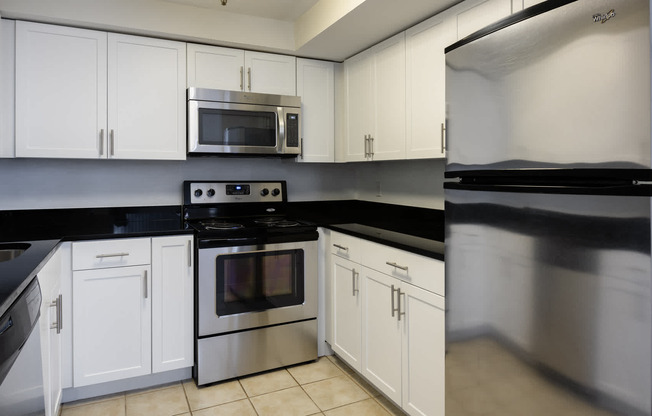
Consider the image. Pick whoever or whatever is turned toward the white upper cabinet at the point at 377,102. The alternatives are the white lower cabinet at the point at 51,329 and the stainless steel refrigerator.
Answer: the white lower cabinet

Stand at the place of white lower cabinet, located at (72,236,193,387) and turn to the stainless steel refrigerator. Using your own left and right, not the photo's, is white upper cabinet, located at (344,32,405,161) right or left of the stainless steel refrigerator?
left

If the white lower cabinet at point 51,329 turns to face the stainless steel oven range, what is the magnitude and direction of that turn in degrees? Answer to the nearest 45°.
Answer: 0° — it already faces it

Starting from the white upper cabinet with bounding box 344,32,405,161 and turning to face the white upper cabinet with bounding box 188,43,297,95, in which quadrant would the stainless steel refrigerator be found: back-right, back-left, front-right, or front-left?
back-left

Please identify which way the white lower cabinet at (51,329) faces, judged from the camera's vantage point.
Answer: facing to the right of the viewer

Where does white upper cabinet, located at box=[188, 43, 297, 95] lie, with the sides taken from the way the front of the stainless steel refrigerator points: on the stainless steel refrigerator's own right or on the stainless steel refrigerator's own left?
on the stainless steel refrigerator's own right

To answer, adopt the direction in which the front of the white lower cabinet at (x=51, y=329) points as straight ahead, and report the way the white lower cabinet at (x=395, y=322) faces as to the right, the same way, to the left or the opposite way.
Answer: the opposite way

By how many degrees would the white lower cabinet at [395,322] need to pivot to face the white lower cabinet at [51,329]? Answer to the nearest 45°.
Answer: approximately 45° to its right

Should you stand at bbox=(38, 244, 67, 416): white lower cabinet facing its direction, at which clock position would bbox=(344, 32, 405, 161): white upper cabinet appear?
The white upper cabinet is roughly at 12 o'clock from the white lower cabinet.
